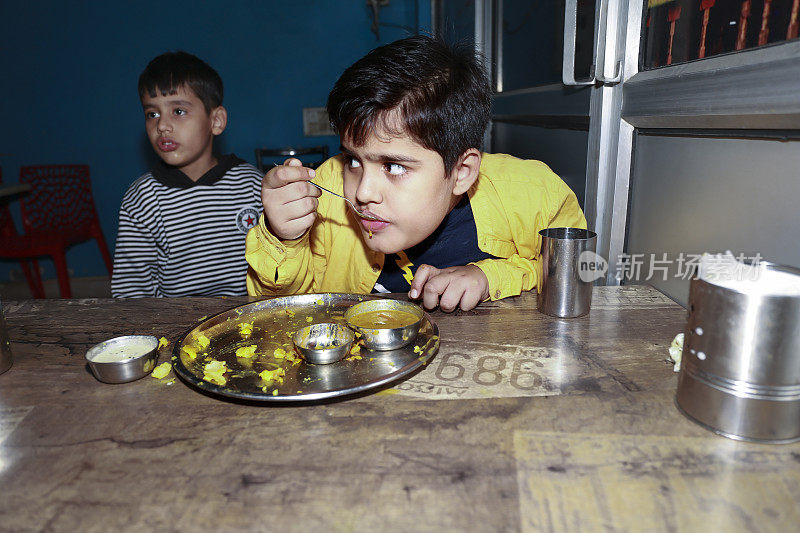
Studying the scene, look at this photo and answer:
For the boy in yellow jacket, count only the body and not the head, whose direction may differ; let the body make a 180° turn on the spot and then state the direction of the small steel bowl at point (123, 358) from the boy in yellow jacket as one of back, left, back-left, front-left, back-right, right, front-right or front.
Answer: back

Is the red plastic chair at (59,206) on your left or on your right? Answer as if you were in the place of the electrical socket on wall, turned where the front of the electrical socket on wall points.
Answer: on your right

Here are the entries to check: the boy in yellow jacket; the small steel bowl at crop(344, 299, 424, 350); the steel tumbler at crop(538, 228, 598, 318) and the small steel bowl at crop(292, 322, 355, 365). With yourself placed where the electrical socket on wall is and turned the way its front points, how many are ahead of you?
4

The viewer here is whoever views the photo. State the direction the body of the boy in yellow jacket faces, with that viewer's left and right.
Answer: facing the viewer and to the left of the viewer

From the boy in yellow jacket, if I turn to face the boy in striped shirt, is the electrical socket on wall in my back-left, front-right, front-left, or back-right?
front-right

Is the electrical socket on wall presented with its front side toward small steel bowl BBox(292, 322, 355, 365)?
yes

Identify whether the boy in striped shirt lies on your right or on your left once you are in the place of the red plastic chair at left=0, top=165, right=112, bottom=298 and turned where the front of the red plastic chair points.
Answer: on your left

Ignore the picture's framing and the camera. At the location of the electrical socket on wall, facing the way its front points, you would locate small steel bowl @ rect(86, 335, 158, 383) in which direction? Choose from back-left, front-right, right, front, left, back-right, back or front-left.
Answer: front

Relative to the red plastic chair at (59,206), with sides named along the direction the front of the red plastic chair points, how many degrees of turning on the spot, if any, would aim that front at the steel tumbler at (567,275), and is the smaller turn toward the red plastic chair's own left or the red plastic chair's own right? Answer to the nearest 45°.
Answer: approximately 45° to the red plastic chair's own left

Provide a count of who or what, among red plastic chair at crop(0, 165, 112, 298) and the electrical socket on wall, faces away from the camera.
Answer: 0

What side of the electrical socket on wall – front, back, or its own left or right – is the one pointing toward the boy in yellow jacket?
front

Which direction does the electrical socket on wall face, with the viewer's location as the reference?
facing the viewer

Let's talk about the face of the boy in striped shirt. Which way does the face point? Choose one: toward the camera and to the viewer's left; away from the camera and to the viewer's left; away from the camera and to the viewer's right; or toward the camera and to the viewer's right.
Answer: toward the camera and to the viewer's left

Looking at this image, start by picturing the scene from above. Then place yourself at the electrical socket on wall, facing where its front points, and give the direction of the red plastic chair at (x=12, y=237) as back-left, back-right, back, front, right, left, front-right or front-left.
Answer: right
